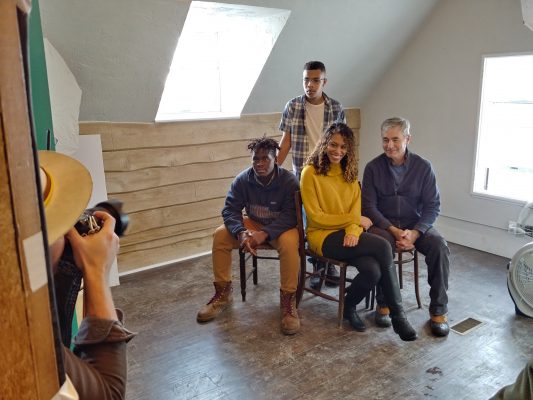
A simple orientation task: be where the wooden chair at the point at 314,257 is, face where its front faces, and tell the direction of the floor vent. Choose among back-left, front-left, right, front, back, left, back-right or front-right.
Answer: front-left

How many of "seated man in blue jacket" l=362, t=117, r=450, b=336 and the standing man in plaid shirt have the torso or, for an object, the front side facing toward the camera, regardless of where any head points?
2

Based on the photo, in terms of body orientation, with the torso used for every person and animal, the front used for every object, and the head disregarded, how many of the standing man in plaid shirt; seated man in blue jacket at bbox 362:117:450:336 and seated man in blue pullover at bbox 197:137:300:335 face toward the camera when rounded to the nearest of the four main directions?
3

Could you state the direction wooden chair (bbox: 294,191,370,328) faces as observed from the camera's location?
facing the viewer and to the right of the viewer

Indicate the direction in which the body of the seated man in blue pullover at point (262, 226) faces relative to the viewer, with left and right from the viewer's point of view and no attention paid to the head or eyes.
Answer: facing the viewer

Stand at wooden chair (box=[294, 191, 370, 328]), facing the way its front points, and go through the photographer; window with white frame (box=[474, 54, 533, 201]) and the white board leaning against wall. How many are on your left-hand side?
1

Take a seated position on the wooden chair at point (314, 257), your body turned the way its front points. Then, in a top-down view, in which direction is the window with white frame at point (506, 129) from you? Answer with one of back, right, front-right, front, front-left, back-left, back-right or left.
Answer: left

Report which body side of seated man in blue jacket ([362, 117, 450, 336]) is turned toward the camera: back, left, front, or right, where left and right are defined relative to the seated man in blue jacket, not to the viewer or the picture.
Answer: front

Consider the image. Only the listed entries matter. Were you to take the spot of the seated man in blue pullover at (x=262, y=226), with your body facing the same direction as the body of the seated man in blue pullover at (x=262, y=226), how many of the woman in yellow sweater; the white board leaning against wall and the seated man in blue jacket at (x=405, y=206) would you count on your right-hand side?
1

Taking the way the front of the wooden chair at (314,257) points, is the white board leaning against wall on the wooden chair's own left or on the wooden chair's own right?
on the wooden chair's own right

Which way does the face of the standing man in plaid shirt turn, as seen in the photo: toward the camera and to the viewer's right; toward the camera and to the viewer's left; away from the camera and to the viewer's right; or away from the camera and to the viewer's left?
toward the camera and to the viewer's left

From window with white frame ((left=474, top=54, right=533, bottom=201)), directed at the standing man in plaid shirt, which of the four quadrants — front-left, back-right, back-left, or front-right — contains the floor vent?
front-left

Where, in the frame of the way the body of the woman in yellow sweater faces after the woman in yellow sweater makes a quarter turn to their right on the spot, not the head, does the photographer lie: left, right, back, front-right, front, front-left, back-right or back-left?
front-left
